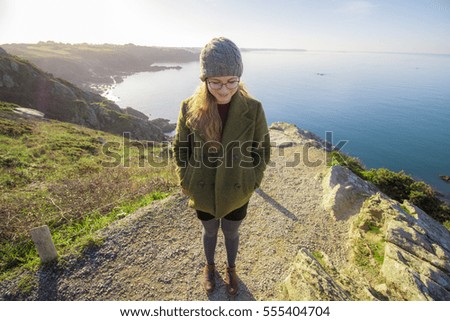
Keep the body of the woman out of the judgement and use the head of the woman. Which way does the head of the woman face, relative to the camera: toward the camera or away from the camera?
toward the camera

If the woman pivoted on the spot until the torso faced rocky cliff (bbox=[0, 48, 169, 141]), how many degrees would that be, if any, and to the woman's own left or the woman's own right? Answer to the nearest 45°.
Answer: approximately 135° to the woman's own right

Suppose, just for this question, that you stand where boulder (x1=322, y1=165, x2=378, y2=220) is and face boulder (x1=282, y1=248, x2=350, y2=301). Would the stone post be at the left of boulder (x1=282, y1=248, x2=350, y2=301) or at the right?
right

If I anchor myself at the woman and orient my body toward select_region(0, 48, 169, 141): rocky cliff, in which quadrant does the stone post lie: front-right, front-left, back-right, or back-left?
front-left

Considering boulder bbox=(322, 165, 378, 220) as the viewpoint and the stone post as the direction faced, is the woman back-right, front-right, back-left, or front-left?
front-left

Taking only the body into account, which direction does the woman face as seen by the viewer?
toward the camera

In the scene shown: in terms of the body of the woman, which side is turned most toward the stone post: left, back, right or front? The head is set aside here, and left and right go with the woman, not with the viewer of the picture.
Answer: right

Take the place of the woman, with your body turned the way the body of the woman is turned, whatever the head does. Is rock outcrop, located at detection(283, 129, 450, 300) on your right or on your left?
on your left

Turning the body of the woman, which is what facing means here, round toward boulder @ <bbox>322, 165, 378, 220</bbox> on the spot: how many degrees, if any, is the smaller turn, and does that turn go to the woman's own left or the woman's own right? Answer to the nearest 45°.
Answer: approximately 135° to the woman's own left
